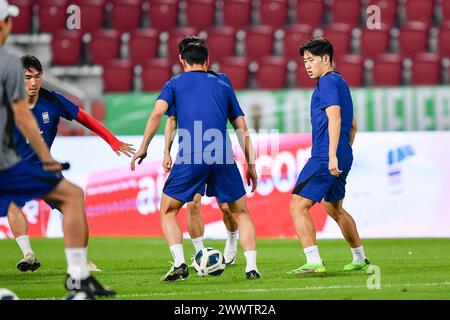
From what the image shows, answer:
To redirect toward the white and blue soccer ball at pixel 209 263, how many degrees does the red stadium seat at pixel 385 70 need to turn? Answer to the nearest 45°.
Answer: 0° — it already faces it

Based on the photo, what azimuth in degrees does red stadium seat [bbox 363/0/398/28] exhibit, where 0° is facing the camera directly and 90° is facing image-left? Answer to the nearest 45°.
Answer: approximately 0°

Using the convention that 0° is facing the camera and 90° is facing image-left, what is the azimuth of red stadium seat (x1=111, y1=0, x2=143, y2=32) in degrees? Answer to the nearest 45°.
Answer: approximately 0°

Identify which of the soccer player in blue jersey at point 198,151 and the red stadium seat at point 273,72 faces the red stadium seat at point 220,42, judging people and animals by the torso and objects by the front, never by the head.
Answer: the soccer player in blue jersey

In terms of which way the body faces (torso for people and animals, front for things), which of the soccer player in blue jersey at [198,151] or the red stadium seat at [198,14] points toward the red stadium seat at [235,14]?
the soccer player in blue jersey

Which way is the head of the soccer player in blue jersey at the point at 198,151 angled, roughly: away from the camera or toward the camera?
away from the camera

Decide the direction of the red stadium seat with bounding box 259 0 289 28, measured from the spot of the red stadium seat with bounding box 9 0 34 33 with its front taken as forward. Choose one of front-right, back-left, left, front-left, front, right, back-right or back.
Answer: left

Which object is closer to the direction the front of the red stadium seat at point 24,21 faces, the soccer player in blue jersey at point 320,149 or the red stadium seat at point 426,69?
the soccer player in blue jersey

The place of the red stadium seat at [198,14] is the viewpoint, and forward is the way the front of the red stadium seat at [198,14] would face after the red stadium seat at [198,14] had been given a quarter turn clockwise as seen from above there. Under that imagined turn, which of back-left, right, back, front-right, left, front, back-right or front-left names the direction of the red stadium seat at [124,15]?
front

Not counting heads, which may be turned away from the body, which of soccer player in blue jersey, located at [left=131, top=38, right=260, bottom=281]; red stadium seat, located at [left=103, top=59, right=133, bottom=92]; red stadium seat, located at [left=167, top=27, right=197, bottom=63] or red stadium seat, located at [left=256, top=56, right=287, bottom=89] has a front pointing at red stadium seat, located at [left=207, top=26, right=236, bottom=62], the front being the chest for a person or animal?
the soccer player in blue jersey

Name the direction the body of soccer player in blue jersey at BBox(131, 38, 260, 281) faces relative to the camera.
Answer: away from the camera

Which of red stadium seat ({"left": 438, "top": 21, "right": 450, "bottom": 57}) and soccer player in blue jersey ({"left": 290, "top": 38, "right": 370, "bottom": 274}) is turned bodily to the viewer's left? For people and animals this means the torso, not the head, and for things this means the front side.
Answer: the soccer player in blue jersey

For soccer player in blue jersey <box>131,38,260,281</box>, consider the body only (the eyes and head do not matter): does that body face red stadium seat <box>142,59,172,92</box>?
yes
